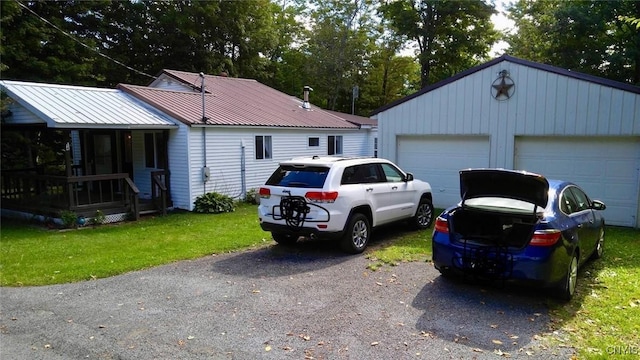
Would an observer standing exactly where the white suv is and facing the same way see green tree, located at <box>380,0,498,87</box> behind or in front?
in front

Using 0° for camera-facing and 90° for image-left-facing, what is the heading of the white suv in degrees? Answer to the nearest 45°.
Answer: approximately 225°

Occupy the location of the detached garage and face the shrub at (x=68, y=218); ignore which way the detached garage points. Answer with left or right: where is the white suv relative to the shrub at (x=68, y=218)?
left

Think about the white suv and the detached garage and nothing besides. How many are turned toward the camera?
1

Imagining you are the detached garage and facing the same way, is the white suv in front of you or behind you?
in front

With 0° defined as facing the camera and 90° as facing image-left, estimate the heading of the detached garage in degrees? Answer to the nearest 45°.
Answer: approximately 0°

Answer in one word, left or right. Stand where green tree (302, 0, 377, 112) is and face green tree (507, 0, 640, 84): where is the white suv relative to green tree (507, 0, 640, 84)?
right

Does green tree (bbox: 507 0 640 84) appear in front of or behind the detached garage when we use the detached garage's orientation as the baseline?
behind

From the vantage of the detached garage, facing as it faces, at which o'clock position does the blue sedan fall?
The blue sedan is roughly at 12 o'clock from the detached garage.

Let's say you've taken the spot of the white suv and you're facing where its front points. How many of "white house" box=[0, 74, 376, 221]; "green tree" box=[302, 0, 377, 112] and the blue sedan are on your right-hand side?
1

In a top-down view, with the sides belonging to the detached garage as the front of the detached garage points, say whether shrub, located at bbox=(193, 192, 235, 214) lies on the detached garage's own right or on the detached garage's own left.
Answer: on the detached garage's own right

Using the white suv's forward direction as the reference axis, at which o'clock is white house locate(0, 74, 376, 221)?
The white house is roughly at 9 o'clock from the white suv.

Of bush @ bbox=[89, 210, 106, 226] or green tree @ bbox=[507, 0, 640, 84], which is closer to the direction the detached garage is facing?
the bush

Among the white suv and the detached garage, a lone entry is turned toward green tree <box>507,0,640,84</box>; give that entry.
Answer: the white suv

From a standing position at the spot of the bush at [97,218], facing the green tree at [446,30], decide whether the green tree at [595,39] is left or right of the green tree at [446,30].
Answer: right
